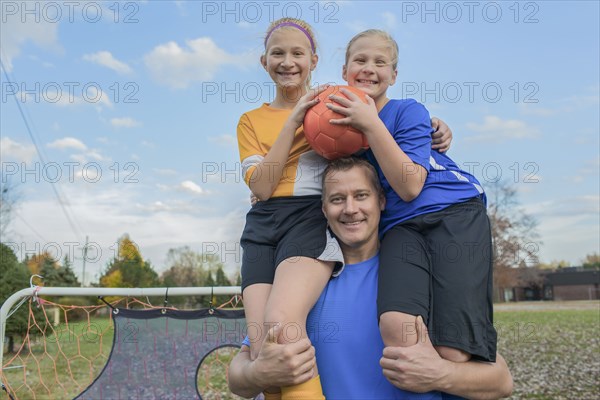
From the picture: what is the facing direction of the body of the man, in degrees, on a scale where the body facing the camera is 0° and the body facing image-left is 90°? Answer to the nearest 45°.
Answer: approximately 0°

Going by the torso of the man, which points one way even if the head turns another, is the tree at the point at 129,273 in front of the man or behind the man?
behind

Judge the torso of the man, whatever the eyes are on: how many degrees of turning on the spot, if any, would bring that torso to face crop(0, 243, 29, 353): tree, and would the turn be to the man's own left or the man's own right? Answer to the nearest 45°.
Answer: approximately 135° to the man's own right
